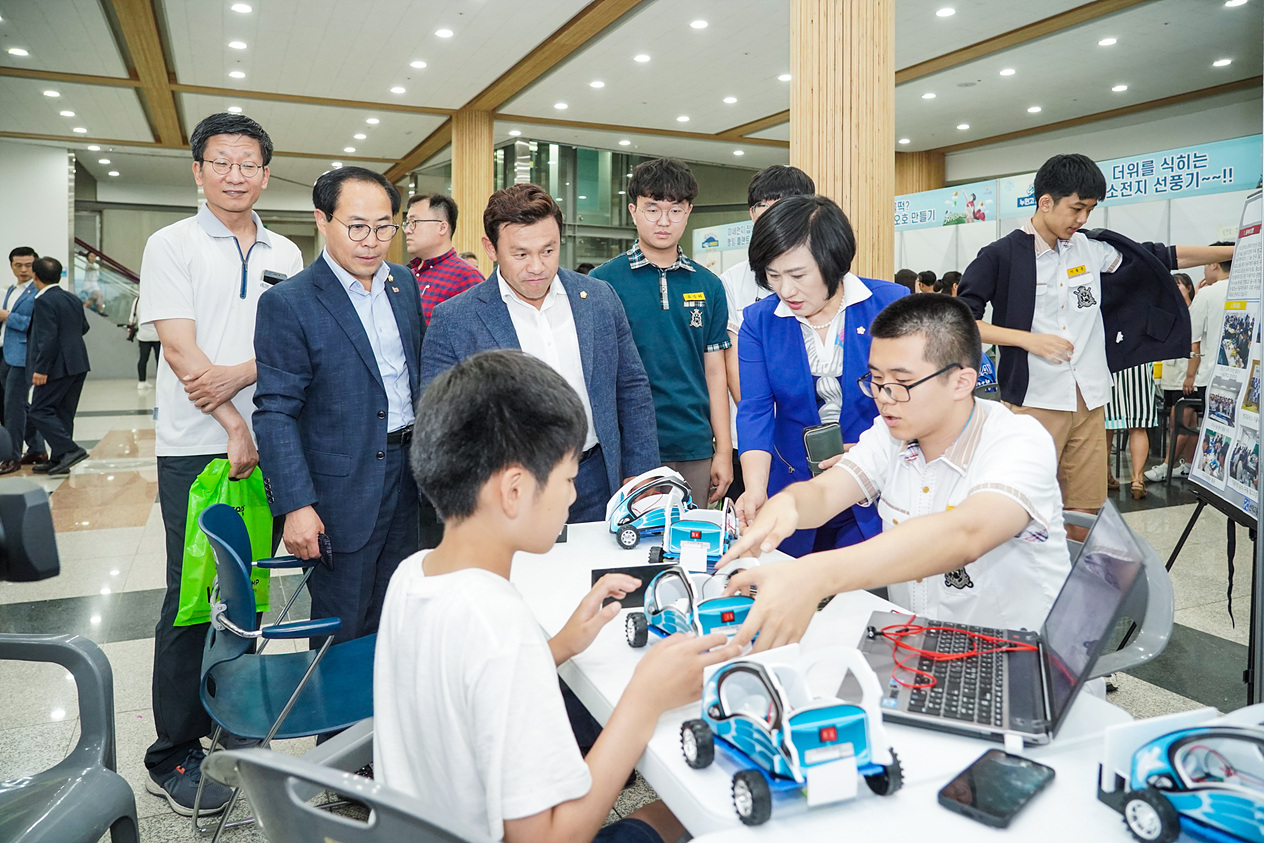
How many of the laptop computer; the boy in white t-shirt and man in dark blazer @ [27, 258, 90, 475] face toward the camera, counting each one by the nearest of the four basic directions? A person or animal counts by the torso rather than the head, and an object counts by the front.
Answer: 0

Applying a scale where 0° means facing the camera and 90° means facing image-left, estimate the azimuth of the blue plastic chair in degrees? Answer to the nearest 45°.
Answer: approximately 270°

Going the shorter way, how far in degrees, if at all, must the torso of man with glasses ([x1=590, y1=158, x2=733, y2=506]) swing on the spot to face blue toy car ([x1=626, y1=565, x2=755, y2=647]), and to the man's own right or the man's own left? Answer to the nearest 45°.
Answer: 0° — they already face it

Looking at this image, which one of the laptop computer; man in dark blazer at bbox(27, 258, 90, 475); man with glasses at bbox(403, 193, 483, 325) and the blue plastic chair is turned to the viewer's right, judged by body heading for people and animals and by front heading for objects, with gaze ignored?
the blue plastic chair

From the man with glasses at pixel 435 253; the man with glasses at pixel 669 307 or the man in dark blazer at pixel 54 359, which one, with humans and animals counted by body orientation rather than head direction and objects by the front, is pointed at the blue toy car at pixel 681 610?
the man with glasses at pixel 669 307

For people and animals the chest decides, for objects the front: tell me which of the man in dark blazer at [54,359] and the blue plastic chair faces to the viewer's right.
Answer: the blue plastic chair

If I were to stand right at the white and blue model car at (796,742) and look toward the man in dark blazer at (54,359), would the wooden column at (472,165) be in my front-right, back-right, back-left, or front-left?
front-right

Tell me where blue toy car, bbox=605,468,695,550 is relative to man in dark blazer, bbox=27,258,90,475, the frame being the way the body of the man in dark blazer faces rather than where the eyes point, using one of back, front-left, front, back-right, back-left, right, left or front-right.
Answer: back-left

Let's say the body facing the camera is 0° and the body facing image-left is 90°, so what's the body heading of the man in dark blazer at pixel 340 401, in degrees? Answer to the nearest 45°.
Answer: approximately 315°

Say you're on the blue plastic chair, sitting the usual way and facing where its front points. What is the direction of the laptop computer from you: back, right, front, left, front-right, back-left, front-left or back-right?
front-right

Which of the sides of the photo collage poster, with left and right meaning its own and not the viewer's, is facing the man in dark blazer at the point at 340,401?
front

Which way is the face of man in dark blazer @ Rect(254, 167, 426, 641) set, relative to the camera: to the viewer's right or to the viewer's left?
to the viewer's right

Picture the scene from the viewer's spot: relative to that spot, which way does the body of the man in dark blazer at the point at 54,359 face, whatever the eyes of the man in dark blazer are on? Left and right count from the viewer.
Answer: facing away from the viewer and to the left of the viewer
